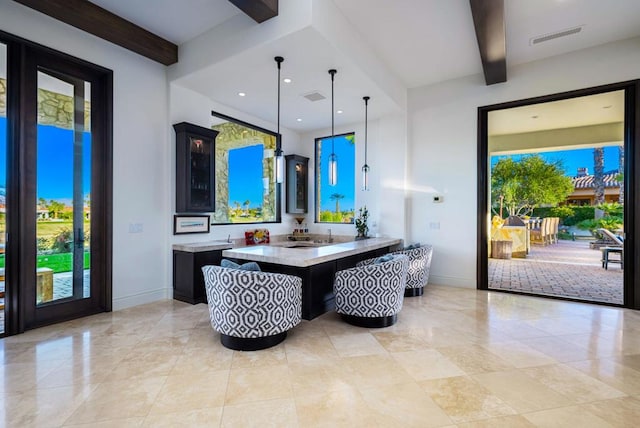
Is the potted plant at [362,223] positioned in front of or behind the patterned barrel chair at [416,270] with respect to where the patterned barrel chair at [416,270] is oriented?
in front

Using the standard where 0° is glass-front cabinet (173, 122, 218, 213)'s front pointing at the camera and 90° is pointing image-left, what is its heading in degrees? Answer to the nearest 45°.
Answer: approximately 315°

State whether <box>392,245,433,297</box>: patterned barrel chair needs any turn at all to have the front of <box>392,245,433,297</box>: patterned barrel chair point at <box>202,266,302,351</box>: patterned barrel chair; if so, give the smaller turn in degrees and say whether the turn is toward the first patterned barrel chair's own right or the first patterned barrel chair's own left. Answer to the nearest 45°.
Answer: approximately 90° to the first patterned barrel chair's own left

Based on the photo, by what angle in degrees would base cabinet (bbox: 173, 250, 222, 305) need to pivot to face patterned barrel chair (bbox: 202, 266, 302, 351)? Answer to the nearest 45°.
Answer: approximately 45° to its right

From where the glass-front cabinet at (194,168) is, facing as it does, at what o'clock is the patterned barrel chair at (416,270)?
The patterned barrel chair is roughly at 11 o'clock from the glass-front cabinet.

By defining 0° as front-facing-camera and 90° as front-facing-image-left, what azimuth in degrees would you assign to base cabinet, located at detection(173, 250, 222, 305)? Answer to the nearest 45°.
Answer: approximately 315°

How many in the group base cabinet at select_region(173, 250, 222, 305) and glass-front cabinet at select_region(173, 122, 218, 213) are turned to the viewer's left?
0

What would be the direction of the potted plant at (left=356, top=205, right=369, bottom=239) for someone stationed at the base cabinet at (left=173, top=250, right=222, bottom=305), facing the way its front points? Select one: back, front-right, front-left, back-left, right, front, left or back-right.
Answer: front-left

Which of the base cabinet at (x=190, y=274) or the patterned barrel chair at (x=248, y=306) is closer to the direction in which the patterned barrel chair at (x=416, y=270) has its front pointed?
the base cabinet

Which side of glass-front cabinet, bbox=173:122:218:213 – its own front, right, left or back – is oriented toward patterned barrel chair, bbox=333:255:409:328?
front

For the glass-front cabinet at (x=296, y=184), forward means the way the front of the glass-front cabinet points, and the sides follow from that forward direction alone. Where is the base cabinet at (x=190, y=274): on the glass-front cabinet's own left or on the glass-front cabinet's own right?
on the glass-front cabinet's own right

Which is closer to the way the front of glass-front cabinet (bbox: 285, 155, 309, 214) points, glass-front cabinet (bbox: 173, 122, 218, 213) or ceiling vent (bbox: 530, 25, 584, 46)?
the ceiling vent

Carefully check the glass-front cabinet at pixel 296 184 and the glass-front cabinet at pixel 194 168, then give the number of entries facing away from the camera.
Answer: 0

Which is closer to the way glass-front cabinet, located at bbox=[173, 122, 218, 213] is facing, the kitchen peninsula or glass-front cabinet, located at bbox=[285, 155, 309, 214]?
the kitchen peninsula

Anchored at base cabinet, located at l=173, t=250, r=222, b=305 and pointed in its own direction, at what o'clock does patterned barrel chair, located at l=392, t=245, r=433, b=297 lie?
The patterned barrel chair is roughly at 11 o'clock from the base cabinet.

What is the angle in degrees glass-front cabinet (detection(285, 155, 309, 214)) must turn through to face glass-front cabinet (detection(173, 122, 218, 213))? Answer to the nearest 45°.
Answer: approximately 90° to its right
